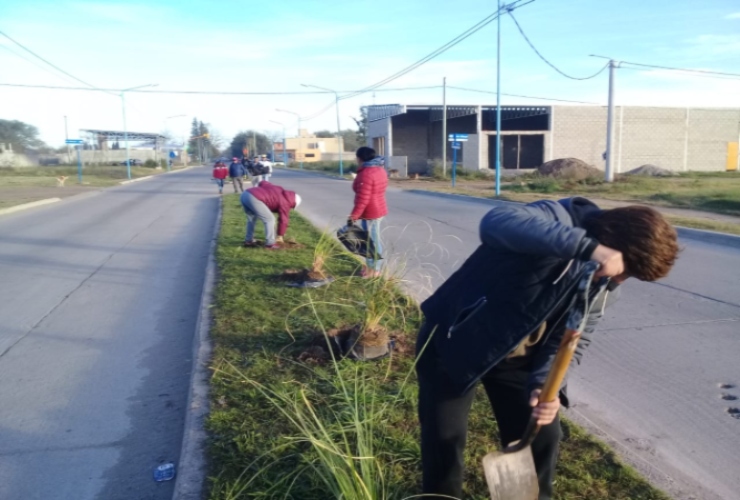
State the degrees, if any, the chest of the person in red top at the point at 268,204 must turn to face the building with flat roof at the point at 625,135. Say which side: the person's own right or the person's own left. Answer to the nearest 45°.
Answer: approximately 45° to the person's own left

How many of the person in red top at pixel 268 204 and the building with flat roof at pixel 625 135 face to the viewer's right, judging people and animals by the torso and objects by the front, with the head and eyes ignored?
1

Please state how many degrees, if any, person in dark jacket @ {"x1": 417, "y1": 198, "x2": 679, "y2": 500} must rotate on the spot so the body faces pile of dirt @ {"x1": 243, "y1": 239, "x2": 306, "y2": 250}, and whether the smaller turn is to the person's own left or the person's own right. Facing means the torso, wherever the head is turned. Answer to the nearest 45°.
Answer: approximately 180°

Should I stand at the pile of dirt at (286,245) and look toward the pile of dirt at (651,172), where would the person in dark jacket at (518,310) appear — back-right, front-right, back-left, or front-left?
back-right

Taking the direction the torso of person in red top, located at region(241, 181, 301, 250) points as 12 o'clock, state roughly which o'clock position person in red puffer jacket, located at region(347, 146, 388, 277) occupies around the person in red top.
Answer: The person in red puffer jacket is roughly at 2 o'clock from the person in red top.

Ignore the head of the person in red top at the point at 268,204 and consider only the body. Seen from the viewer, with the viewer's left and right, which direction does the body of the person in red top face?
facing to the right of the viewer

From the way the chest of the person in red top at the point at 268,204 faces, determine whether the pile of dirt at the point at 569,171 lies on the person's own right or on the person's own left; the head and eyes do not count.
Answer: on the person's own left

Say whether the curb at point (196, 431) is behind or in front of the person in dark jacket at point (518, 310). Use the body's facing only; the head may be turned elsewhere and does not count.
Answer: behind

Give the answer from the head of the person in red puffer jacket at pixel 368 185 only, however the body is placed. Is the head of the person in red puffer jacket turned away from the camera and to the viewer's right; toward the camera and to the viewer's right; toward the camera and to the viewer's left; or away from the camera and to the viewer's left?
away from the camera and to the viewer's left
